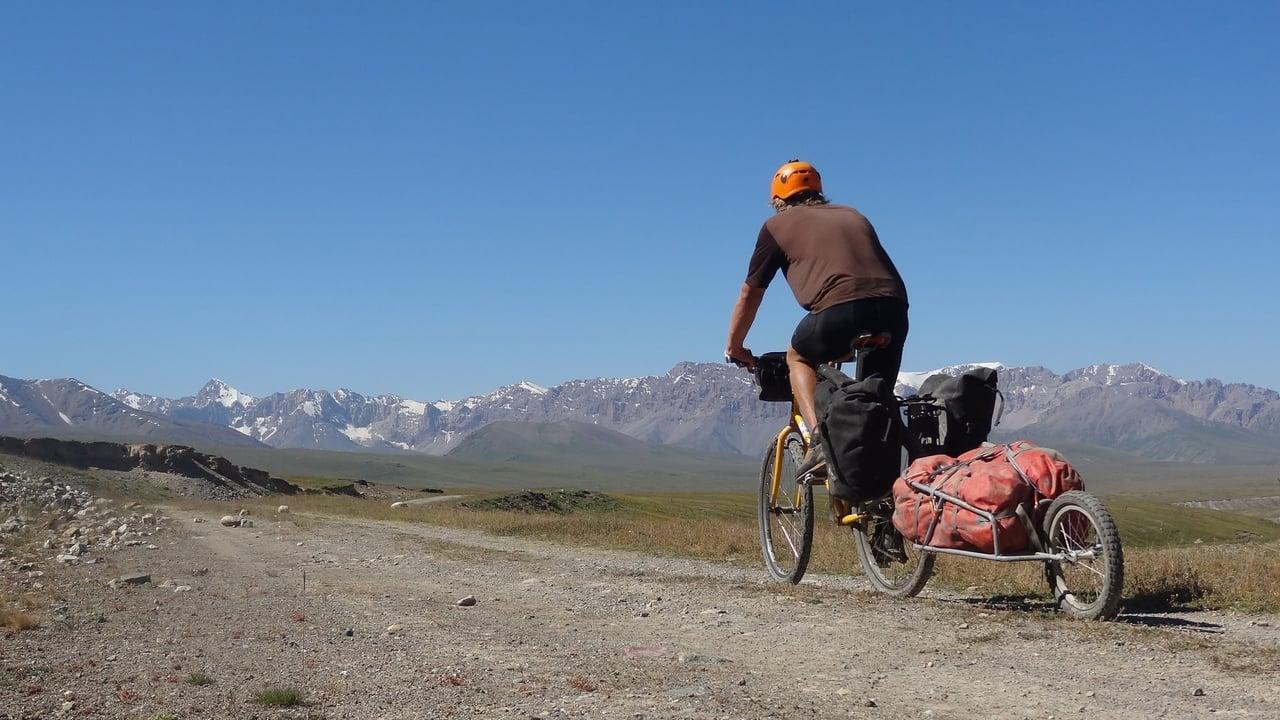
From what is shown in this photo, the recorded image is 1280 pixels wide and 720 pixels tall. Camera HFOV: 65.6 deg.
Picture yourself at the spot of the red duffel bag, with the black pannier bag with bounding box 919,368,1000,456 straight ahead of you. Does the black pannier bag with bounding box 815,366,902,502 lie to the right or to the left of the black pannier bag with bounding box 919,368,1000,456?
left

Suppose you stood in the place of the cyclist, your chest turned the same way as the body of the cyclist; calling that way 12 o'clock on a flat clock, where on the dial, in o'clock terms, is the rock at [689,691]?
The rock is roughly at 8 o'clock from the cyclist.

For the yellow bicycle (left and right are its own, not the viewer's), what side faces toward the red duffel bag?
back

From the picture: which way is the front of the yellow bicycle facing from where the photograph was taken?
facing away from the viewer and to the left of the viewer

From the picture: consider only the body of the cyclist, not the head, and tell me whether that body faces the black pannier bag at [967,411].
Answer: no

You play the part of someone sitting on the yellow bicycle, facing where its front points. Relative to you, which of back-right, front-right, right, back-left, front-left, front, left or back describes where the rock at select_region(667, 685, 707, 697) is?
back-left

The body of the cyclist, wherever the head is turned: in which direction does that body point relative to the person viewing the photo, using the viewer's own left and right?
facing away from the viewer and to the left of the viewer
